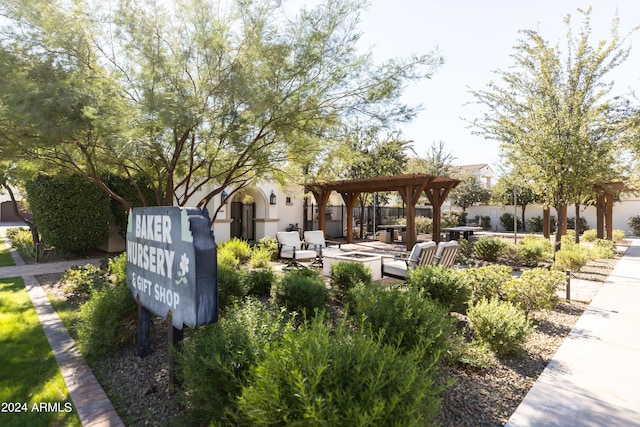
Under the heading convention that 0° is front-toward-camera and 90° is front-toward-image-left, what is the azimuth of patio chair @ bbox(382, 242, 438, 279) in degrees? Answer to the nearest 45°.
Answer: approximately 90°

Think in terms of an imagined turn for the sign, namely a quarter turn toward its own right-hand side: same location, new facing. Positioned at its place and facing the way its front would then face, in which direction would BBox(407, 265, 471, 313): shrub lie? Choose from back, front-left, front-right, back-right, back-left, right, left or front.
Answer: back-right

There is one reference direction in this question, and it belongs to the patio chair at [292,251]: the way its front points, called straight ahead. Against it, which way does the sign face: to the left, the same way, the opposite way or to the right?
to the right

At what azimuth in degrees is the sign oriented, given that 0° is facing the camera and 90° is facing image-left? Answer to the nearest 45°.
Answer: approximately 45°

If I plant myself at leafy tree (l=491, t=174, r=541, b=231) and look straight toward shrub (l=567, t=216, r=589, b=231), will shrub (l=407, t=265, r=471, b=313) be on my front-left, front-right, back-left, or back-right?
back-right

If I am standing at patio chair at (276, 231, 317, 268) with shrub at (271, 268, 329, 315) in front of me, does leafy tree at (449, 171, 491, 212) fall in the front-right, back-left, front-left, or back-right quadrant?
back-left

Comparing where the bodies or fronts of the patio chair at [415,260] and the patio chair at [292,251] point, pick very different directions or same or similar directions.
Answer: very different directions

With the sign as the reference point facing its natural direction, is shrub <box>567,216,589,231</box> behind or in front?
behind

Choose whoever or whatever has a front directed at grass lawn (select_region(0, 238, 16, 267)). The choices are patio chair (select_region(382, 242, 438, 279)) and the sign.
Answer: the patio chair

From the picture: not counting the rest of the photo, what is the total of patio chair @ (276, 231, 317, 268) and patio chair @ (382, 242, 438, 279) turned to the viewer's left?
1

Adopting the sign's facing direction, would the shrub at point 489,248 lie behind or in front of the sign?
behind

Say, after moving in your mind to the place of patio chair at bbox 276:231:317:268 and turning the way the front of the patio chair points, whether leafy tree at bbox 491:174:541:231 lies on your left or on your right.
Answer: on your left

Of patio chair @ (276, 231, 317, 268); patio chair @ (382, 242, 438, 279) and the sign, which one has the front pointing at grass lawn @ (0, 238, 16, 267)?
patio chair @ (382, 242, 438, 279)

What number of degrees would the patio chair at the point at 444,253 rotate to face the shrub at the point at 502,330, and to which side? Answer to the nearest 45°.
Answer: approximately 135° to its left

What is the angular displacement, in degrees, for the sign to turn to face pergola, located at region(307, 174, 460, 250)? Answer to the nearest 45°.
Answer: approximately 180°

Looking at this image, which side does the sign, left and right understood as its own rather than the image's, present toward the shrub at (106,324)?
right
